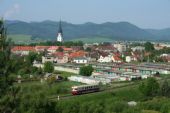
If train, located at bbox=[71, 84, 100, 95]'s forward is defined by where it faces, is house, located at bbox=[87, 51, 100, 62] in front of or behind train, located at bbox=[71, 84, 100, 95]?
behind

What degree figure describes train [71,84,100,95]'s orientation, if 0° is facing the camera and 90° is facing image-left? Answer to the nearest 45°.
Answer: approximately 45°

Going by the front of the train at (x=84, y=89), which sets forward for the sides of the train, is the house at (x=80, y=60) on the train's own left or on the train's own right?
on the train's own right

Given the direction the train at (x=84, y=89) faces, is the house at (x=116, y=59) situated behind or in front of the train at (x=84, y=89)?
behind

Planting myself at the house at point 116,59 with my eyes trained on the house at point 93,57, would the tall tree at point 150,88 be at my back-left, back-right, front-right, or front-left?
back-left

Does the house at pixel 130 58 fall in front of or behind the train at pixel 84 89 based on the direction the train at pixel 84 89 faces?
behind

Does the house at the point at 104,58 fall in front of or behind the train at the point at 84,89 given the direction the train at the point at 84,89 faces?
behind

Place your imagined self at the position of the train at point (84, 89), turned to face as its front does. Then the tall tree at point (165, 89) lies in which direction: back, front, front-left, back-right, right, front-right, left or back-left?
back-left
